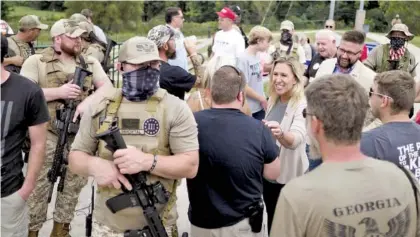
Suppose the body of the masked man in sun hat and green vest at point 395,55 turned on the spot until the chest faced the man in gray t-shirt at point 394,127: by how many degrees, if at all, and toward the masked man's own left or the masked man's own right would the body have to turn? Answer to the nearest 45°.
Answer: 0° — they already face them

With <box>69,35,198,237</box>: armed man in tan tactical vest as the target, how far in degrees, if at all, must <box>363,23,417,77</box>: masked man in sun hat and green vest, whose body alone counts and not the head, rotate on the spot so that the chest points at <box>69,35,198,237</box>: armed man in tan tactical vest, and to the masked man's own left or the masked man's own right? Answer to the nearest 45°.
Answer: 0° — they already face them

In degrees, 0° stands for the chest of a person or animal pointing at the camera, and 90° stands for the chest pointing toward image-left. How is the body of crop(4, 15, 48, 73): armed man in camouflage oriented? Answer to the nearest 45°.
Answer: approximately 270°

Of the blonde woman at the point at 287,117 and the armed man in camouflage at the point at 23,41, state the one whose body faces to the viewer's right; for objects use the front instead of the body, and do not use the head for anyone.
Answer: the armed man in camouflage

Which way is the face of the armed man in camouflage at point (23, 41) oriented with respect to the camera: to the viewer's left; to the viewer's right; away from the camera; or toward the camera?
to the viewer's right

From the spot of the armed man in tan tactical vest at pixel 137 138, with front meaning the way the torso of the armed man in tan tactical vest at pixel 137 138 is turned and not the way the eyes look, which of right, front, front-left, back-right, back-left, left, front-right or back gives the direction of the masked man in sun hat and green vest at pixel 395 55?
back-left

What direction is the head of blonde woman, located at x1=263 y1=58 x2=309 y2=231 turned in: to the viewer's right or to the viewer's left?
to the viewer's left

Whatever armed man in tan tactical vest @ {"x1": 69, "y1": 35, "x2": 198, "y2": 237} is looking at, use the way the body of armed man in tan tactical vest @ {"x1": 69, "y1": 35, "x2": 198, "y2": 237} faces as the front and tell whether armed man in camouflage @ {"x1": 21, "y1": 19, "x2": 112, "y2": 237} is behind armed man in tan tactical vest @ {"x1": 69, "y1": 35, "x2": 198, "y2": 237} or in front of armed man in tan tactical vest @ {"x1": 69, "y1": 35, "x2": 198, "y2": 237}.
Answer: behind
